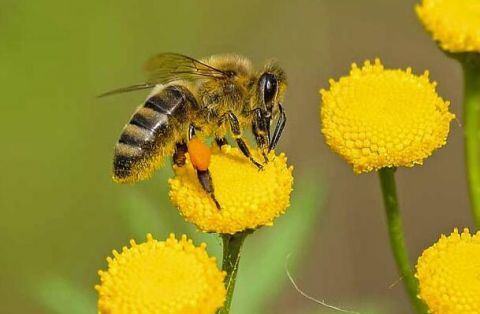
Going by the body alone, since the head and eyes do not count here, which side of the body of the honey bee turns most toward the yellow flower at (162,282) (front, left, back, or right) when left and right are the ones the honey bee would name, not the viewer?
right

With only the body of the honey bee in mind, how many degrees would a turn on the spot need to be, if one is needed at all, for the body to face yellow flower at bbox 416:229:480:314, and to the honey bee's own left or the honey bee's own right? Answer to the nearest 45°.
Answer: approximately 45° to the honey bee's own right

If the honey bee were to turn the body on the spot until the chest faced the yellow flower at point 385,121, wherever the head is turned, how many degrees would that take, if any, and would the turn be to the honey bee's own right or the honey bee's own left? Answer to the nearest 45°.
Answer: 0° — it already faces it

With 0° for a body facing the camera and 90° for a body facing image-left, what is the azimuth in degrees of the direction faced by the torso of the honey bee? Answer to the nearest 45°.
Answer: approximately 270°

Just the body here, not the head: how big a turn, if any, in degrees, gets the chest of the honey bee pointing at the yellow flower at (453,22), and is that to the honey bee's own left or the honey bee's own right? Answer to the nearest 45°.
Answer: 0° — it already faces it
